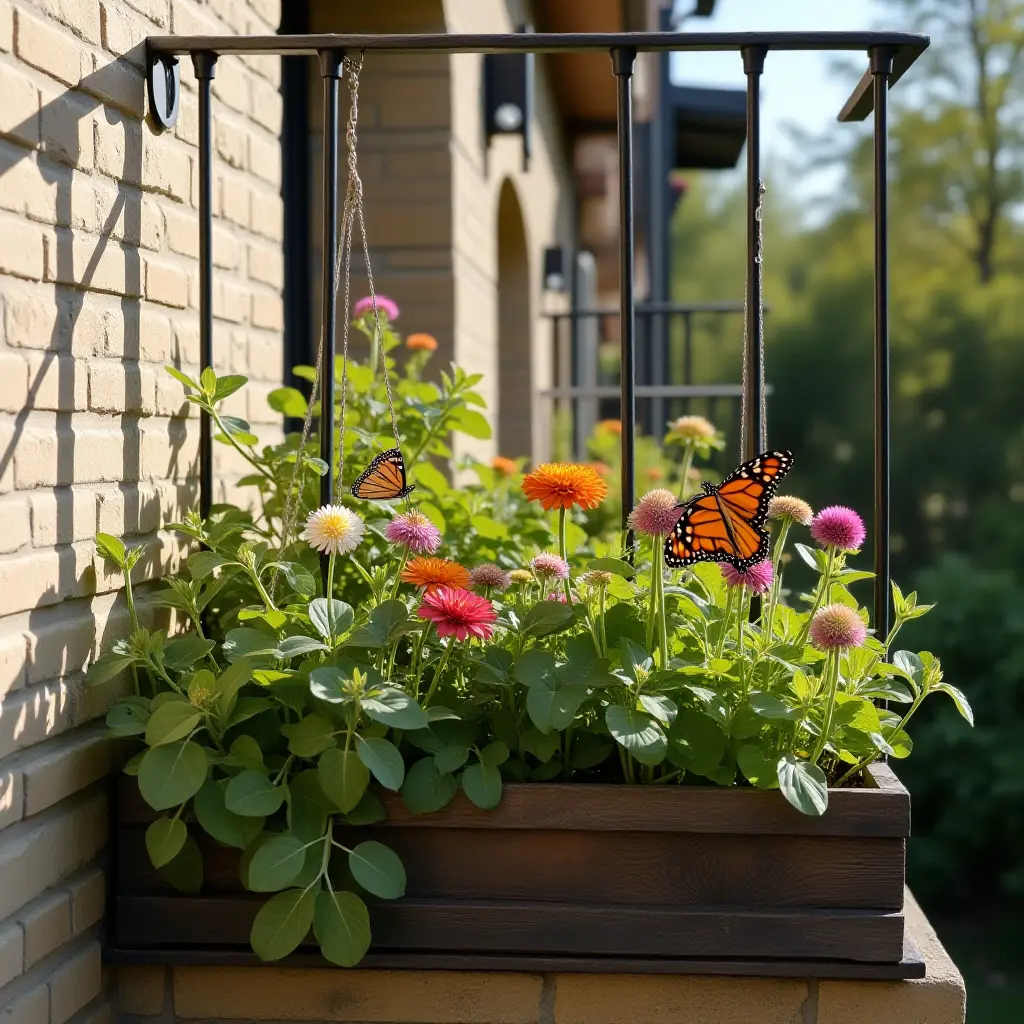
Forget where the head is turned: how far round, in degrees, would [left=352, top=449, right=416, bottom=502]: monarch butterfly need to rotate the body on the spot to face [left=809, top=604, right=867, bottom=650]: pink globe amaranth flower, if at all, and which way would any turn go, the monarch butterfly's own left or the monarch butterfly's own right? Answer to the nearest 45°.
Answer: approximately 45° to the monarch butterfly's own right
